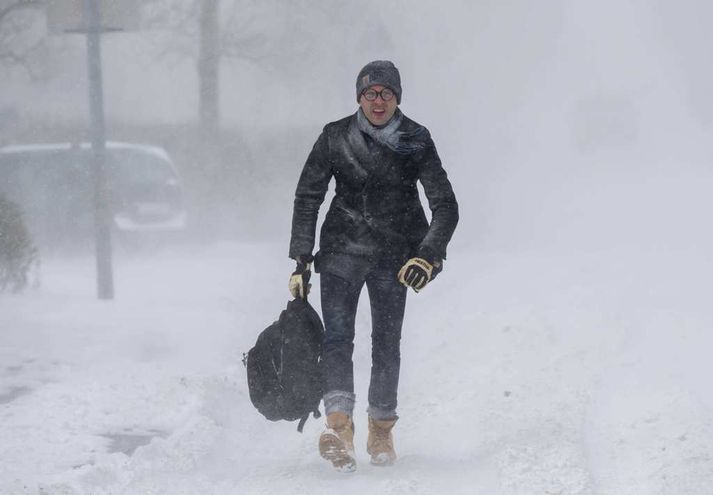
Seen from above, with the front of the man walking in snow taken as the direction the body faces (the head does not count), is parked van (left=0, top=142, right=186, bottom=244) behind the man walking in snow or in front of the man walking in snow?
behind

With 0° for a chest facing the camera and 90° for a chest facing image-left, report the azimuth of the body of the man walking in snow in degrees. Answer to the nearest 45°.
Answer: approximately 0°

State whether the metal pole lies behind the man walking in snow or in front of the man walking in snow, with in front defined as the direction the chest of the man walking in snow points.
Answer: behind
